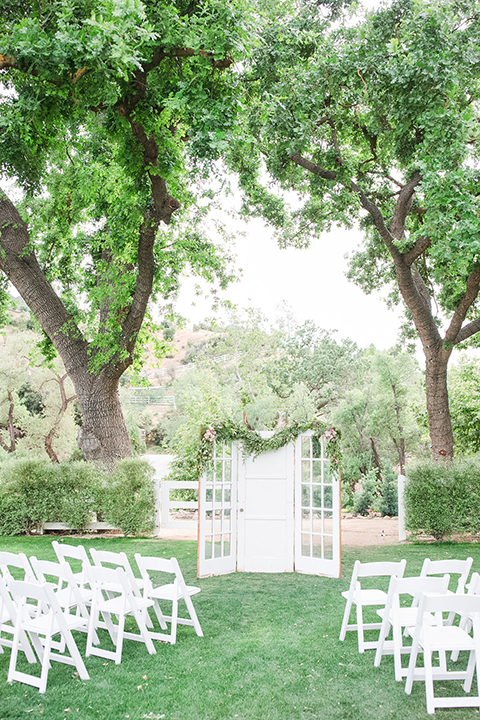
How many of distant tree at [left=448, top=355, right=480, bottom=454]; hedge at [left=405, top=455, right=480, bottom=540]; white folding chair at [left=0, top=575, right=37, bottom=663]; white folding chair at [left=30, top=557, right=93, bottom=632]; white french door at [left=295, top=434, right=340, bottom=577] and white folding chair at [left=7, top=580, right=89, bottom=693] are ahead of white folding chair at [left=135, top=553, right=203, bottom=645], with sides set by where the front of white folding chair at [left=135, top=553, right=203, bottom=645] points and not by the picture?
3

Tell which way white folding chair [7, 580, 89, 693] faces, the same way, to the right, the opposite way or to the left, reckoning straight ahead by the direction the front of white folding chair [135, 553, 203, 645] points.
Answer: the same way

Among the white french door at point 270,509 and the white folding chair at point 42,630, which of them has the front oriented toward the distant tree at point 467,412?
the white folding chair

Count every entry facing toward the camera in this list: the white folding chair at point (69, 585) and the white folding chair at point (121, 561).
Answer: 0

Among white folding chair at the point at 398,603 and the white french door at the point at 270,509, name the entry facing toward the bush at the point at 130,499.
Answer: the white folding chair

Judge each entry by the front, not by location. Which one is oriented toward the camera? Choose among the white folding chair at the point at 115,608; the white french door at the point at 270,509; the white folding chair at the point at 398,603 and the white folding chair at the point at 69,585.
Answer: the white french door

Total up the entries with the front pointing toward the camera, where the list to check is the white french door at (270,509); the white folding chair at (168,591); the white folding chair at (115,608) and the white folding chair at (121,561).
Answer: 1

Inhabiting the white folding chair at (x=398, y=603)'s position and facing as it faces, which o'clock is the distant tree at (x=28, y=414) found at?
The distant tree is roughly at 12 o'clock from the white folding chair.

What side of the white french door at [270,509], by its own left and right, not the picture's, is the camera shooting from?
front

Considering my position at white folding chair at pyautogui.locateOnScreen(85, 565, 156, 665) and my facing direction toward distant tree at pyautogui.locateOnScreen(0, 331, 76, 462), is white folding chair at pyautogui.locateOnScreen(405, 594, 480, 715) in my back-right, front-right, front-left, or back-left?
back-right

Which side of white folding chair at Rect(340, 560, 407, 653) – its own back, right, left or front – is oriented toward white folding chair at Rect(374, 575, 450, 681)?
back

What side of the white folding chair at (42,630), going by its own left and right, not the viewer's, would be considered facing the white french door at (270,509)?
front

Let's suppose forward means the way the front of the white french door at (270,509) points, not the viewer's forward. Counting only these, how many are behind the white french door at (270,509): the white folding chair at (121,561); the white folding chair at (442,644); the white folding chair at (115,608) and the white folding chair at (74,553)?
0

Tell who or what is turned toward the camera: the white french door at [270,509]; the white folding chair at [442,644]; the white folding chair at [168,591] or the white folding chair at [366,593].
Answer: the white french door

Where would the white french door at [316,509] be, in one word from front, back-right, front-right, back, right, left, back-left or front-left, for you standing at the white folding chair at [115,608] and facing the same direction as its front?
front

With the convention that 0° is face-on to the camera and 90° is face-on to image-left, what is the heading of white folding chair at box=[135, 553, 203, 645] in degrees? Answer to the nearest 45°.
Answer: approximately 225°

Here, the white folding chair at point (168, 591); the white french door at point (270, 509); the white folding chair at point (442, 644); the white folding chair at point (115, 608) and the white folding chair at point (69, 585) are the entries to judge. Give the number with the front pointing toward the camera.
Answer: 1

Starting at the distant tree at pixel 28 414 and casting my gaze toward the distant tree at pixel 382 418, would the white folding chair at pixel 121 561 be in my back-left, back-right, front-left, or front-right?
front-right

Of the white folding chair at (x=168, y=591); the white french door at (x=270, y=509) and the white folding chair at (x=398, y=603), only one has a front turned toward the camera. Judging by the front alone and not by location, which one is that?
the white french door

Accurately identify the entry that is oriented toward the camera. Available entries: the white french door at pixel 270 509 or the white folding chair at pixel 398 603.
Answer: the white french door

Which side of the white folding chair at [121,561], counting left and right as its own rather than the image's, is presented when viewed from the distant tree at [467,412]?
front

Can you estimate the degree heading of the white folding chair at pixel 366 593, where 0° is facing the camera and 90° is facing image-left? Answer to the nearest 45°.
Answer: approximately 135°
